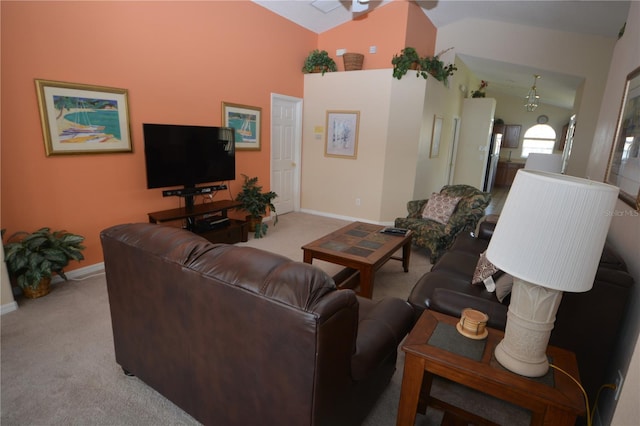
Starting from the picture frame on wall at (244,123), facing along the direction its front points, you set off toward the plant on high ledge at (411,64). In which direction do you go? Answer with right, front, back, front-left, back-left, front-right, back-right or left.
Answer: front-left

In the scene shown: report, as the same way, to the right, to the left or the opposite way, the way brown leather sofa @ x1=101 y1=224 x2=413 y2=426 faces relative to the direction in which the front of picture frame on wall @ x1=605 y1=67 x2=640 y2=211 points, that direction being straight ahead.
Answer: to the right

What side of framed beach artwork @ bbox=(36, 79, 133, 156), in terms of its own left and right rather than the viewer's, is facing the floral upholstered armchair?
left

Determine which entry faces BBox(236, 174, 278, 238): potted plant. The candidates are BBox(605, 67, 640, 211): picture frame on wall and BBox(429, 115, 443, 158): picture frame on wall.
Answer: BBox(605, 67, 640, 211): picture frame on wall

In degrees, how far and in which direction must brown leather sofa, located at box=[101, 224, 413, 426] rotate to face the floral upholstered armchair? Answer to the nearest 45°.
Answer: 0° — it already faces it

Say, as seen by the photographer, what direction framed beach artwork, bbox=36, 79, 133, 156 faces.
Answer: facing the viewer and to the right of the viewer

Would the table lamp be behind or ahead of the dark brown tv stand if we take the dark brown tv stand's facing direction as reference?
ahead

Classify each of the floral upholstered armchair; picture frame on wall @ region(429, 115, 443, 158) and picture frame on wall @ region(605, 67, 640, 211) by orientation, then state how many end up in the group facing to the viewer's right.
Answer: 1

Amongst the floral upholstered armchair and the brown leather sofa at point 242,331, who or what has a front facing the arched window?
the brown leather sofa

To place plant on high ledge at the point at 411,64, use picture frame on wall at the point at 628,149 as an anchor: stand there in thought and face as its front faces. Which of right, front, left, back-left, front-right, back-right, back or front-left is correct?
front-right

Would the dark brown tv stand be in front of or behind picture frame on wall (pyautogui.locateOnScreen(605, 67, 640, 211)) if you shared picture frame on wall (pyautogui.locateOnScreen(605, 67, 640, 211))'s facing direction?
in front

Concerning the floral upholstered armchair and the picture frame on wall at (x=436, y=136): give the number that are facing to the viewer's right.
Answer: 1

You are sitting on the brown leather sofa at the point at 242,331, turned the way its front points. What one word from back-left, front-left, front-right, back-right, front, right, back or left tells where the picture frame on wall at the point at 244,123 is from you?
front-left
